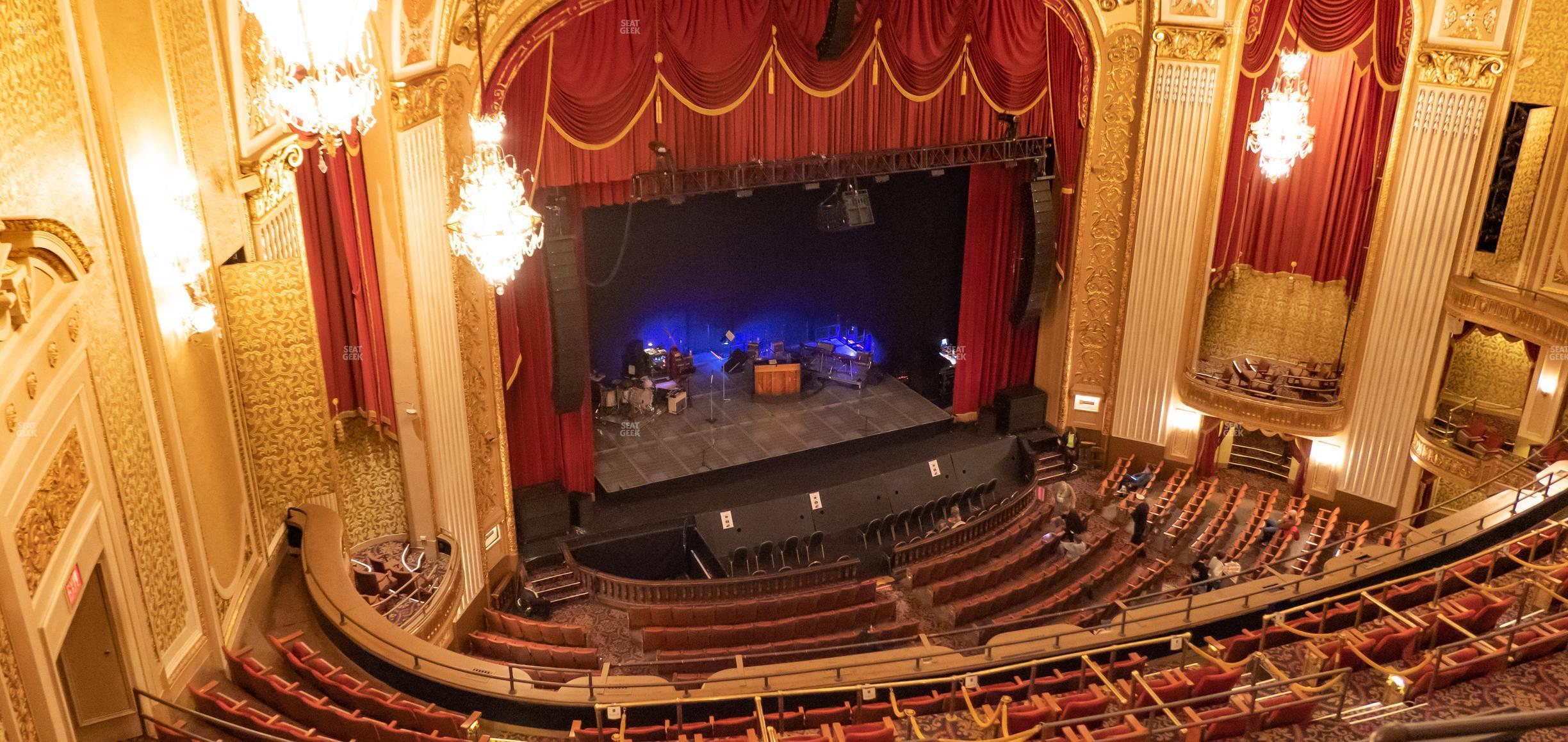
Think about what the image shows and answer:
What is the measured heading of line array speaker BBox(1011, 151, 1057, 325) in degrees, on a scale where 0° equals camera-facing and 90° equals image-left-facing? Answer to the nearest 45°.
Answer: approximately 315°

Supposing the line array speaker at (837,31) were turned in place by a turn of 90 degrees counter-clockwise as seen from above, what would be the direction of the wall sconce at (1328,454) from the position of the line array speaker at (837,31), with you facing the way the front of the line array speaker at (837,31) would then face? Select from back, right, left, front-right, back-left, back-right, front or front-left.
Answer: front-right

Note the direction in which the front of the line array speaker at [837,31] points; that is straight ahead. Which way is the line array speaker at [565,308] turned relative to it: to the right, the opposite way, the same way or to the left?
the same way

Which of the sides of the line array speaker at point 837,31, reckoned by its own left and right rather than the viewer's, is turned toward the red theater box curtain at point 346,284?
right

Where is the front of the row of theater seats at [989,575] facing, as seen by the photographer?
facing away from the viewer and to the left of the viewer

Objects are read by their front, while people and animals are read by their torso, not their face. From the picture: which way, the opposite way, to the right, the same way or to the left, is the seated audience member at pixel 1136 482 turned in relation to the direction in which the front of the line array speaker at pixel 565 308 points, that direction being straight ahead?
the opposite way

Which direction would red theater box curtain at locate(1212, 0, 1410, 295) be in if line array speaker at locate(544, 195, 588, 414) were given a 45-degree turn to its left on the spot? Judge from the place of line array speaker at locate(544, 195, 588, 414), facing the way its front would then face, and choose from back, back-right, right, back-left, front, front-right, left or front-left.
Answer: front

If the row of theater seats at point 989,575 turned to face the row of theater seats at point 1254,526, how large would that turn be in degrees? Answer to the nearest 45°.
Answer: approximately 90° to its right

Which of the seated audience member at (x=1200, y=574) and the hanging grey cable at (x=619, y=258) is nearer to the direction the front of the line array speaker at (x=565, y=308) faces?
the seated audience member

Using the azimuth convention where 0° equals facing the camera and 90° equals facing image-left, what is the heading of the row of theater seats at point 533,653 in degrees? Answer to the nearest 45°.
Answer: approximately 225°

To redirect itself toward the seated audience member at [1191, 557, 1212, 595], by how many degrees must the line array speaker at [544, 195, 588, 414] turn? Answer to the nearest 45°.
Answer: approximately 45° to its left
